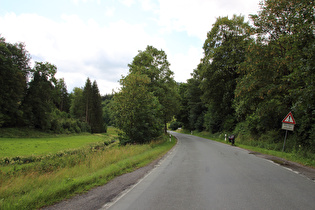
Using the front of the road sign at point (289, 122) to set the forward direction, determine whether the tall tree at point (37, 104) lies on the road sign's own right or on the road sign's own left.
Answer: on the road sign's own right

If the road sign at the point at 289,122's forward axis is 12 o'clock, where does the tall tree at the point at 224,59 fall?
The tall tree is roughly at 5 o'clock from the road sign.

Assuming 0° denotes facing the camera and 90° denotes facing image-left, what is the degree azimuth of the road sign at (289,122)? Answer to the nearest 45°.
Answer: approximately 0°

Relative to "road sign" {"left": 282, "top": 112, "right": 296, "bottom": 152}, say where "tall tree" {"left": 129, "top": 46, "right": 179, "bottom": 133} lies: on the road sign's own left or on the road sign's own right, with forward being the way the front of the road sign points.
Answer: on the road sign's own right

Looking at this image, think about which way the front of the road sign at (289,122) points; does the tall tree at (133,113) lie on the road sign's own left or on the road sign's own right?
on the road sign's own right

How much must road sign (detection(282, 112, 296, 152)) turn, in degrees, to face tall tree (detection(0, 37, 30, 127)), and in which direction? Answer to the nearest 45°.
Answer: approximately 90° to its right
